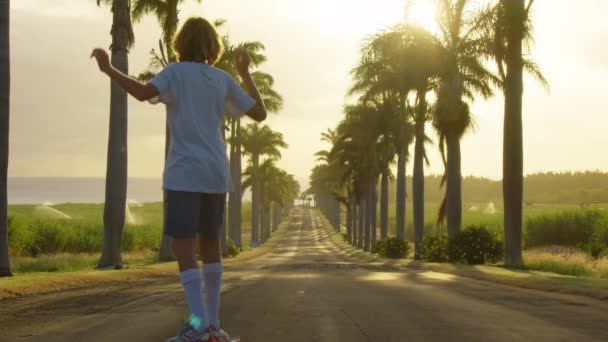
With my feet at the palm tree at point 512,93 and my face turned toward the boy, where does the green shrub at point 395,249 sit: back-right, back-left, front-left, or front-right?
back-right

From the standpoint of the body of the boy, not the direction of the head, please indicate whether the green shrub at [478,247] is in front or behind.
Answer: in front

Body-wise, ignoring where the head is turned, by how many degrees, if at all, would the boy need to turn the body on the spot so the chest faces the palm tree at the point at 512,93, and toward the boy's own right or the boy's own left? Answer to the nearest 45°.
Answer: approximately 45° to the boy's own right

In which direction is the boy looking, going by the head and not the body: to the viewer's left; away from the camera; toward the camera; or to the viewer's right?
away from the camera

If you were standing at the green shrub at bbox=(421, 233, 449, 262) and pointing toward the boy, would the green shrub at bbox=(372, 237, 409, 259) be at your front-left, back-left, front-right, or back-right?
back-right

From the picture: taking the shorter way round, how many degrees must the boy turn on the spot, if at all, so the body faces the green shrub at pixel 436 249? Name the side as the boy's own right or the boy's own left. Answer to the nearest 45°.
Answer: approximately 45° to the boy's own right

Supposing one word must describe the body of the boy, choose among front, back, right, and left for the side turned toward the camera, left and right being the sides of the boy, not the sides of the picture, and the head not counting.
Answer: back

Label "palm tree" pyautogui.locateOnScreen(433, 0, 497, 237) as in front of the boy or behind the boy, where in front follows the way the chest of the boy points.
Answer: in front

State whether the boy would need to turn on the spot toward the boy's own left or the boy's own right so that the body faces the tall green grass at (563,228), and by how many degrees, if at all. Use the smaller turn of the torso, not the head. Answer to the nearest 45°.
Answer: approximately 45° to the boy's own right
